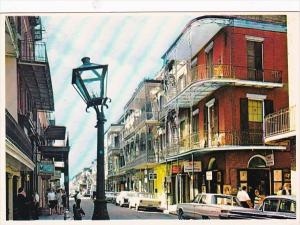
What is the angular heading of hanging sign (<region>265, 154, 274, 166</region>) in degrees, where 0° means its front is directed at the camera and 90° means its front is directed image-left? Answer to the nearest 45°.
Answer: approximately 0°

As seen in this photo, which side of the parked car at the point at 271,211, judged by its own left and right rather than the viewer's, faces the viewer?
left

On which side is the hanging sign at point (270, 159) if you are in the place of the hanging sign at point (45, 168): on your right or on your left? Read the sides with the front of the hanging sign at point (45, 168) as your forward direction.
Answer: on your left

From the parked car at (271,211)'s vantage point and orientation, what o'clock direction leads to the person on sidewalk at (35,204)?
The person on sidewalk is roughly at 12 o'clock from the parked car.

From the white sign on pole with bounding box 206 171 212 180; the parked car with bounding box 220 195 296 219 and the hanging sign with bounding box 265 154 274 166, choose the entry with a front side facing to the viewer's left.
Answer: the parked car
